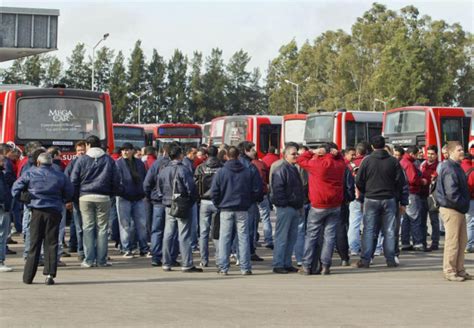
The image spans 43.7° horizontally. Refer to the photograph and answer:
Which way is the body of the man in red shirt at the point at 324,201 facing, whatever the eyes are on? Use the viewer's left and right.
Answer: facing away from the viewer

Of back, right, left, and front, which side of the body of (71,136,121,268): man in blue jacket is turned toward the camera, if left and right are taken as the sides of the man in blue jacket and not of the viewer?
back

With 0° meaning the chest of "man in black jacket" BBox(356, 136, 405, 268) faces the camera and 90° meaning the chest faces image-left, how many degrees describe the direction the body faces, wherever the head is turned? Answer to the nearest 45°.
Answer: approximately 180°

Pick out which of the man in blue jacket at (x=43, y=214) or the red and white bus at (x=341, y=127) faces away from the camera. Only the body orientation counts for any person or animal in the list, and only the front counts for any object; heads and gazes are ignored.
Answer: the man in blue jacket

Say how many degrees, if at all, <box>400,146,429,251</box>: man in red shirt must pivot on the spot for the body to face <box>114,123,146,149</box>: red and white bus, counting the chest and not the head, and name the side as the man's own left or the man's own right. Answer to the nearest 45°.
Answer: approximately 135° to the man's own left

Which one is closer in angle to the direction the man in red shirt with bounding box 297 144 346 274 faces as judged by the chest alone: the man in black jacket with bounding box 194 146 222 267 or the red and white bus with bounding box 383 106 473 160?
the red and white bus

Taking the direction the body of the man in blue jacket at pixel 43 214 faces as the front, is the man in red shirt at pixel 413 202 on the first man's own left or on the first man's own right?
on the first man's own right

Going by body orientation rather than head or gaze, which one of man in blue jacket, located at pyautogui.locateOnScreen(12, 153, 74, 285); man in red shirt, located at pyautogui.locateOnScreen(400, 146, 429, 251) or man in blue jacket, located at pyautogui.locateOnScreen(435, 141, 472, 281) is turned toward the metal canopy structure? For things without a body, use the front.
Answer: man in blue jacket, located at pyautogui.locateOnScreen(12, 153, 74, 285)
